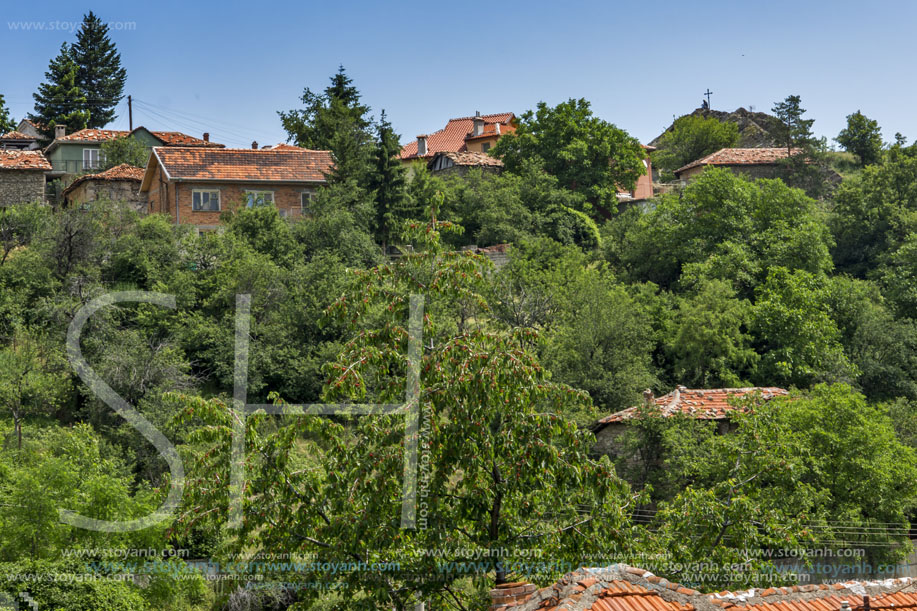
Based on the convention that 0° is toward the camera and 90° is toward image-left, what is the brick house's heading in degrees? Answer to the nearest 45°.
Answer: approximately 0°

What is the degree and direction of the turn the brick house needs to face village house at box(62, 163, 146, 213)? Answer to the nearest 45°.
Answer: approximately 135° to its right

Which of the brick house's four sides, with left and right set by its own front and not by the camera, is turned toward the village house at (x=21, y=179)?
right

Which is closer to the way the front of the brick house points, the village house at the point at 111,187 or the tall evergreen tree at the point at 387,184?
the tall evergreen tree

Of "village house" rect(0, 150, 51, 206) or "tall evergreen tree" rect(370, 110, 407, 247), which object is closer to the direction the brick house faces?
the tall evergreen tree

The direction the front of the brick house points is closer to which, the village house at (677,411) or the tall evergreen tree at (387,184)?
the village house

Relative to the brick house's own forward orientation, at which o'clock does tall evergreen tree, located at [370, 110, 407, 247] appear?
The tall evergreen tree is roughly at 10 o'clock from the brick house.

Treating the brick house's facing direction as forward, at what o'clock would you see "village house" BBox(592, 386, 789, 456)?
The village house is roughly at 11 o'clock from the brick house.

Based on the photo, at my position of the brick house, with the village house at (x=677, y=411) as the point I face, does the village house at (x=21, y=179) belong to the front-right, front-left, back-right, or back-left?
back-right
